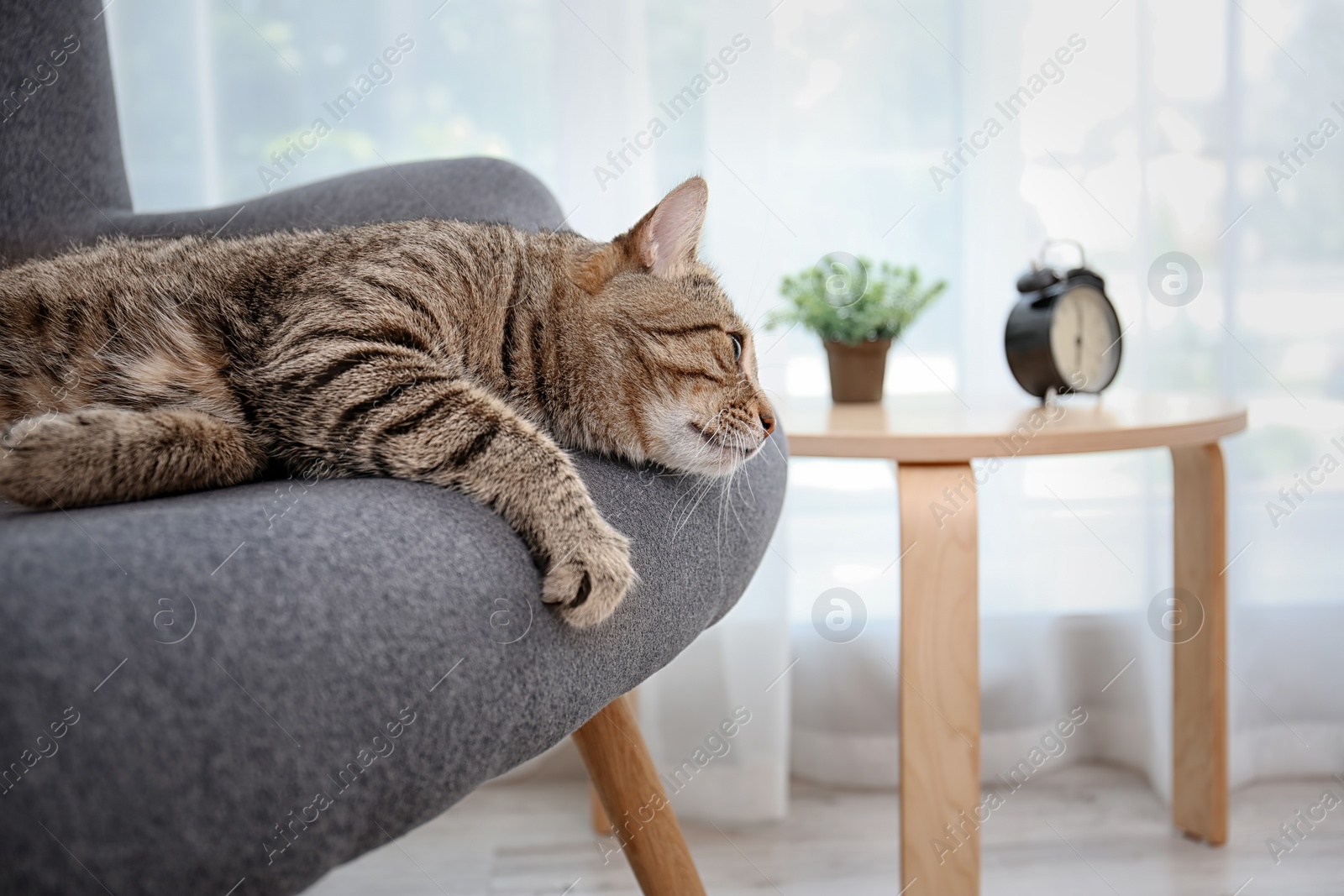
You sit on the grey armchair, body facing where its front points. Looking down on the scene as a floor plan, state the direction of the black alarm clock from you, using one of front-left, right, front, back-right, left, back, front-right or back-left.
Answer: front-left

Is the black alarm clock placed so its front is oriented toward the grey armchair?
no

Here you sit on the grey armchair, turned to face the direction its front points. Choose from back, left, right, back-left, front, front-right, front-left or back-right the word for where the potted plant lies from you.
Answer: front-left

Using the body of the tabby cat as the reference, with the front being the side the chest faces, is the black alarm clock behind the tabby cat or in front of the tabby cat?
in front

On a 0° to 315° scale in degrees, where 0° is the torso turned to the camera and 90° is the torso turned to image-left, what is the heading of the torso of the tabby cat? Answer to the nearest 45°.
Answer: approximately 270°

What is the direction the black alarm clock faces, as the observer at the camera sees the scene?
facing the viewer and to the right of the viewer

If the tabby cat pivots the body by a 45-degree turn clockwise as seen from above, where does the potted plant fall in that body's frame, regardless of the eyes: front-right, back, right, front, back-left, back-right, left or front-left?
left

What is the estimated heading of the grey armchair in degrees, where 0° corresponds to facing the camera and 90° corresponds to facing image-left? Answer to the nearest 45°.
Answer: approximately 270°
